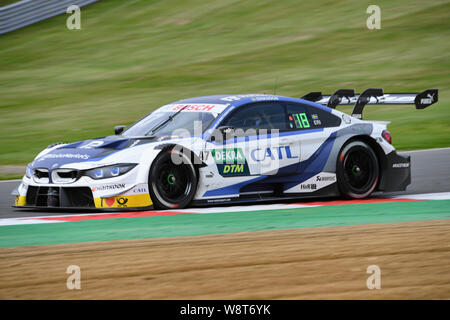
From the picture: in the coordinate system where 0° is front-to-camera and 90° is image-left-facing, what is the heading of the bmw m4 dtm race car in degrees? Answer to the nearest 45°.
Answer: approximately 45°
